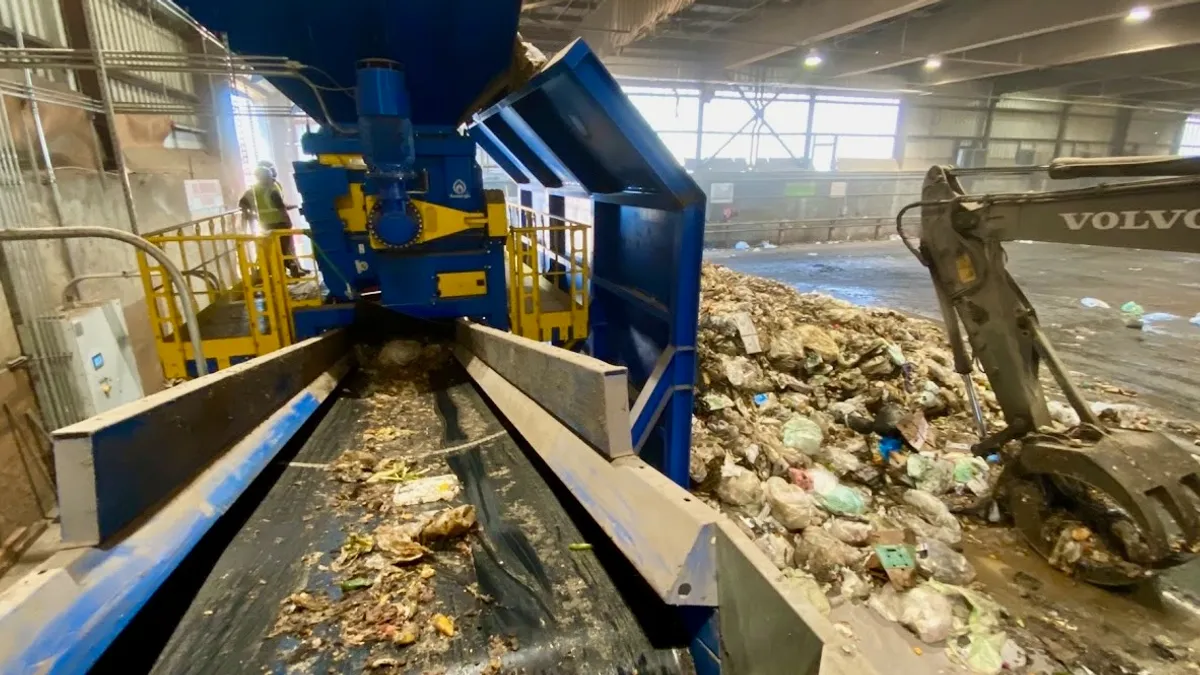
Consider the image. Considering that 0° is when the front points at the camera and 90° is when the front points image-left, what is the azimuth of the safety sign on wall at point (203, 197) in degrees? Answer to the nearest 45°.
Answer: approximately 315°

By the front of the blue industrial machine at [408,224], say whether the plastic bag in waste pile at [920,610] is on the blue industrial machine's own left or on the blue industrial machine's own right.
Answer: on the blue industrial machine's own left

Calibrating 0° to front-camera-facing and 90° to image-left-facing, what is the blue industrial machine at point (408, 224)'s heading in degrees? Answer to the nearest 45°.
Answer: approximately 0°

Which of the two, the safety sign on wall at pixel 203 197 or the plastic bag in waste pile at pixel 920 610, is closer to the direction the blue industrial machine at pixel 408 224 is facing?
the plastic bag in waste pile

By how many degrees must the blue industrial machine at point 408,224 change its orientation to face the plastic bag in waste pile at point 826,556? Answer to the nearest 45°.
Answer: approximately 45° to its left

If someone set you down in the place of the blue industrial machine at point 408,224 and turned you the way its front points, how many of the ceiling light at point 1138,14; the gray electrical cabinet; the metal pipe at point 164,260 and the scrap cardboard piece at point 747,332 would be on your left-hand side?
2
